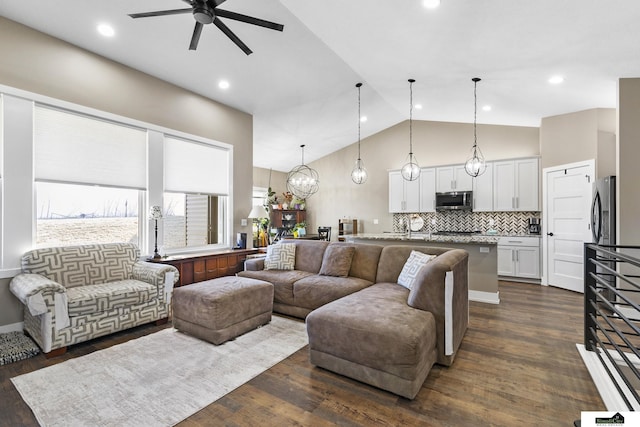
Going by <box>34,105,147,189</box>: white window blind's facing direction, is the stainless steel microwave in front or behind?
in front

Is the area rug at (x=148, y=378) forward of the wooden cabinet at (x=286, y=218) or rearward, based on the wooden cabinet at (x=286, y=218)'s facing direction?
forward

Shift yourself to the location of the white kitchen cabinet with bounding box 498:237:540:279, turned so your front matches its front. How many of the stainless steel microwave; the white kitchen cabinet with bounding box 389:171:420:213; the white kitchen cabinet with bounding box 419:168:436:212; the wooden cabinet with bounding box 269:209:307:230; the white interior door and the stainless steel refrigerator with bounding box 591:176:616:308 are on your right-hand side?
4

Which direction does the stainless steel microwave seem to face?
toward the camera

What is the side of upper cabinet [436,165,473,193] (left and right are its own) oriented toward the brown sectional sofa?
front

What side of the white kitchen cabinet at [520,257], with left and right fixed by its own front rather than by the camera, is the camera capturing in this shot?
front

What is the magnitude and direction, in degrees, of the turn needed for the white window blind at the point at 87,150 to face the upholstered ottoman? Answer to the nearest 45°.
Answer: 0° — it already faces it

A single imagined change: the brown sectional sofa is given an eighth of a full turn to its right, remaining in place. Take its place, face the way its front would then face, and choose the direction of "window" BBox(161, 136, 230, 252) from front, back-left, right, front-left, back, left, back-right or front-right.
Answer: front-right

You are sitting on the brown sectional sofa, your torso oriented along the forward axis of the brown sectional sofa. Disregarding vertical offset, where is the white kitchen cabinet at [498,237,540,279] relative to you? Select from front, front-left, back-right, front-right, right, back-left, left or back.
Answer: back

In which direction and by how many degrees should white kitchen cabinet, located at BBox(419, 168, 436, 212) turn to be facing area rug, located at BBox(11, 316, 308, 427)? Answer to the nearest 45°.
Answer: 0° — it already faces it

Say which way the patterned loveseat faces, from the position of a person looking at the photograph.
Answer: facing the viewer and to the right of the viewer

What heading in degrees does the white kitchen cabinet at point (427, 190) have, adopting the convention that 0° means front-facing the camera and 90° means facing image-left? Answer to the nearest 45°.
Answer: approximately 0°

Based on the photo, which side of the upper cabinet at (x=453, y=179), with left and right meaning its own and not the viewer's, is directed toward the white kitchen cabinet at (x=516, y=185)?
left

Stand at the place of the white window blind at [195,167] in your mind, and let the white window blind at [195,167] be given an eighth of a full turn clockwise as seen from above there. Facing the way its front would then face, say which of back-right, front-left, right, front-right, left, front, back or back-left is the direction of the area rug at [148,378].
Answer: front

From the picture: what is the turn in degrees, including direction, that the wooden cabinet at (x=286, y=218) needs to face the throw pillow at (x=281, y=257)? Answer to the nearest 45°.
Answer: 0° — it already faces it

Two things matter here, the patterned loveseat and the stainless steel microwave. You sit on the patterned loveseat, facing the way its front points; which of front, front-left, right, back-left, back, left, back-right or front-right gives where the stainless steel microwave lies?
front-left

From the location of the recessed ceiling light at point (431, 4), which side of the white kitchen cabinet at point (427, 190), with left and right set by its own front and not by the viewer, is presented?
front
